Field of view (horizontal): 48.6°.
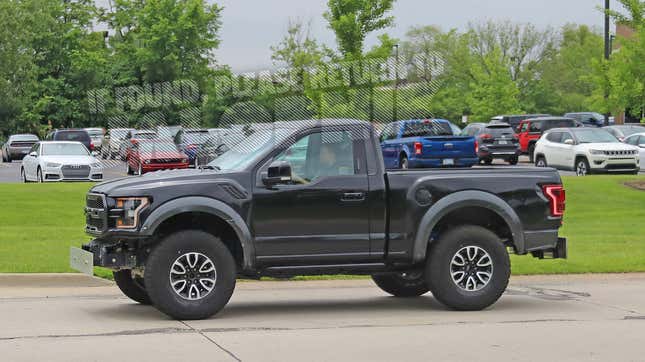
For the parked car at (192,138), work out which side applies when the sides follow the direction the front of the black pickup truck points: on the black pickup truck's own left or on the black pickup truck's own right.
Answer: on the black pickup truck's own right

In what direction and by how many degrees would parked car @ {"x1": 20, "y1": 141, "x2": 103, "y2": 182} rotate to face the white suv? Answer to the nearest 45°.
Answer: approximately 45° to its left

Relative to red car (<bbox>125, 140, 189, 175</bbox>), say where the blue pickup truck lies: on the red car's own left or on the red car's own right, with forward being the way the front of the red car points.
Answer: on the red car's own left

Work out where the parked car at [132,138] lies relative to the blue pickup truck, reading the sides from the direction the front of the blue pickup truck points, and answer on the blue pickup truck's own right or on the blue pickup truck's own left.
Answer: on the blue pickup truck's own left

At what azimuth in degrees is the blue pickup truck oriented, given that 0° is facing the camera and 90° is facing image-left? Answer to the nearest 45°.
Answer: approximately 135°

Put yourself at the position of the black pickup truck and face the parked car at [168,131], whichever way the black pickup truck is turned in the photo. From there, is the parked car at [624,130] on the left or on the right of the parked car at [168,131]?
right

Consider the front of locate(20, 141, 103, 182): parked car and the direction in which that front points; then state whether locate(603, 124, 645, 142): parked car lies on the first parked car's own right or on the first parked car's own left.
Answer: on the first parked car's own left

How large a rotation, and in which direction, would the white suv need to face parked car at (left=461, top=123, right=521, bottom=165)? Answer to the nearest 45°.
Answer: approximately 180°

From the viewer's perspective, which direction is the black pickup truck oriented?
to the viewer's left

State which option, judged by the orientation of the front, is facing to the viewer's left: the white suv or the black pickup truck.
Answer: the black pickup truck

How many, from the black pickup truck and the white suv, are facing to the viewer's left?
1

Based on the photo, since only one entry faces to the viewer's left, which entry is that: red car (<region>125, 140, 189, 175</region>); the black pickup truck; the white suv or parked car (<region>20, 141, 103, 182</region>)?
the black pickup truck

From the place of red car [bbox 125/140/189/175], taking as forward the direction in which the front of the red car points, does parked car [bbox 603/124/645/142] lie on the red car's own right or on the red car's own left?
on the red car's own left

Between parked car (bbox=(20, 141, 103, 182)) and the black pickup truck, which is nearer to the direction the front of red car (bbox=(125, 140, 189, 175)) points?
the black pickup truck

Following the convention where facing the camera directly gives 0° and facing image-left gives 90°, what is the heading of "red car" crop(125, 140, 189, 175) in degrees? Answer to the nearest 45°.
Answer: approximately 315°
